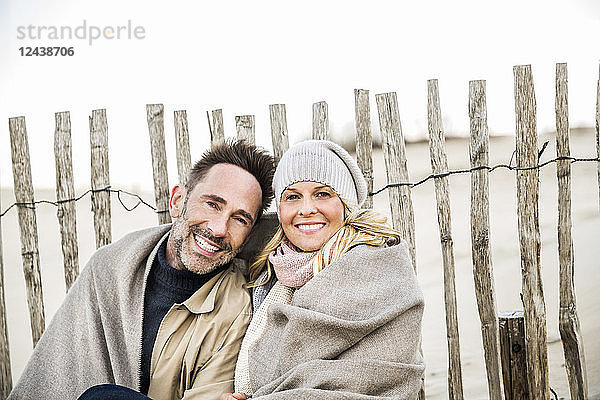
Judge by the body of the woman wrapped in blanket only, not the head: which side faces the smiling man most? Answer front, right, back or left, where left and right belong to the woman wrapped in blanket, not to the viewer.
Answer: right

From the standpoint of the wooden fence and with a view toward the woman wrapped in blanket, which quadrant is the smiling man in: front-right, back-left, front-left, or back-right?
front-right

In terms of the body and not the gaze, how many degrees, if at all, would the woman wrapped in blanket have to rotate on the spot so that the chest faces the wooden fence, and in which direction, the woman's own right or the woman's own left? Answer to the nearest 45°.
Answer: approximately 180°

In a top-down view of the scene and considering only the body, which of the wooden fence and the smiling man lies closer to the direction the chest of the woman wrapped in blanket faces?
the smiling man

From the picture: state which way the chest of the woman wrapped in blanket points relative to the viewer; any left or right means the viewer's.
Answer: facing the viewer and to the left of the viewer
